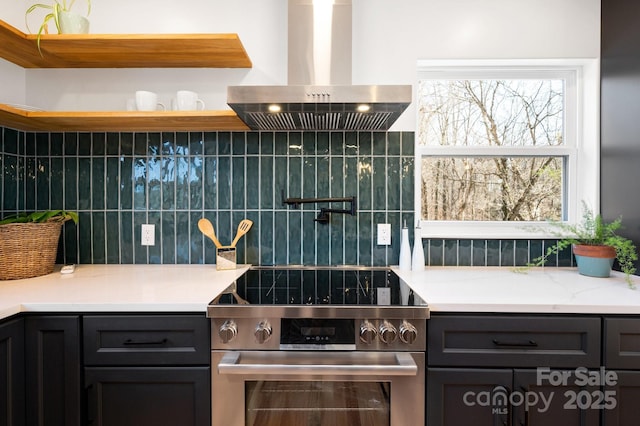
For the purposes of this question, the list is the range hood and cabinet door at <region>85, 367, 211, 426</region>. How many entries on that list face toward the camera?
2

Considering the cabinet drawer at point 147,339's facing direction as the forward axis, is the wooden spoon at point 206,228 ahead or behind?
behind

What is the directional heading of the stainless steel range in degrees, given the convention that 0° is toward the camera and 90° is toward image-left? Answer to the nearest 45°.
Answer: approximately 0°
